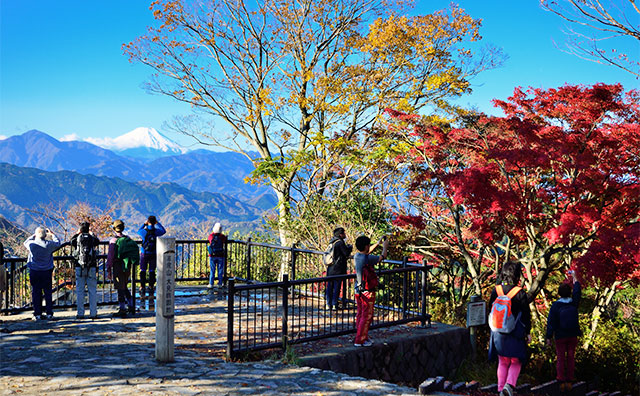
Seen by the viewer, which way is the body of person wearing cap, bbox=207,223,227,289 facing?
away from the camera

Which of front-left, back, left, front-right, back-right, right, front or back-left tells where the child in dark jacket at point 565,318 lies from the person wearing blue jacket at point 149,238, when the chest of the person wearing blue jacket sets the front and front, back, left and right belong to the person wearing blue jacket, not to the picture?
back-right

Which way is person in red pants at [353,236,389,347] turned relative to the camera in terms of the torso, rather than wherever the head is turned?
to the viewer's right

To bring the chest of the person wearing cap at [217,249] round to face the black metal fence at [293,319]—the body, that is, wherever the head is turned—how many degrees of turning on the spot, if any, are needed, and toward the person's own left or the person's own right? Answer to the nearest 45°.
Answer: approximately 180°

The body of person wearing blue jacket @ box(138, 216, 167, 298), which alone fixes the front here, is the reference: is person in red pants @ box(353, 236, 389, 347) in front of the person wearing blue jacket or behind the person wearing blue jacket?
behind

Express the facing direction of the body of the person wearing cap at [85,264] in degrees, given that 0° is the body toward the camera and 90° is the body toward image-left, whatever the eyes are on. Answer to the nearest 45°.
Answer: approximately 180°

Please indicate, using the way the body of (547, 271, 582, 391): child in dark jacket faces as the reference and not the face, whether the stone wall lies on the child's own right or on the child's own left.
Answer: on the child's own left

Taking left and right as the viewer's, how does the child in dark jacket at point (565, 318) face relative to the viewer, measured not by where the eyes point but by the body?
facing away from the viewer

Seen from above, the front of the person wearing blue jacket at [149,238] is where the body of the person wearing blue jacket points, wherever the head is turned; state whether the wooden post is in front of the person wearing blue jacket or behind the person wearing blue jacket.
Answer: behind

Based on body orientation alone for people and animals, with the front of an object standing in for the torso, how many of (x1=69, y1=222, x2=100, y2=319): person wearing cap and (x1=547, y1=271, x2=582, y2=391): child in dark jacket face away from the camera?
2

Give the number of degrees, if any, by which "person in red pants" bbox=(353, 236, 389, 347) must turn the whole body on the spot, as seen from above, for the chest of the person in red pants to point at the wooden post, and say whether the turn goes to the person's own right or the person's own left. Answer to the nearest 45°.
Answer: approximately 135° to the person's own right
